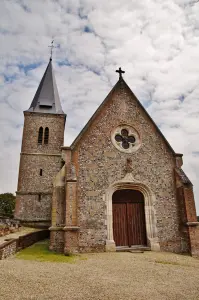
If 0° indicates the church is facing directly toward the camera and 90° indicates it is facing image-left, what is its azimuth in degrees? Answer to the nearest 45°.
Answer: approximately 0°

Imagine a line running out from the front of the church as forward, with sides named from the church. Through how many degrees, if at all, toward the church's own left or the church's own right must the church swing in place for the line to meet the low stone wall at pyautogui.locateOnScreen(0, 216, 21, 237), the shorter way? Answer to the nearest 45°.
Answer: approximately 135° to the church's own right

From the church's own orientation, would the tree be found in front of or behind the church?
behind

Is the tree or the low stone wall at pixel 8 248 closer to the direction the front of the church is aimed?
the low stone wall

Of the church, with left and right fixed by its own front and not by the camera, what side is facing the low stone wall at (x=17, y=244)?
right

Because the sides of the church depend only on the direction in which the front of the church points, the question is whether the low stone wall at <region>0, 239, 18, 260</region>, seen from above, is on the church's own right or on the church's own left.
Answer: on the church's own right
